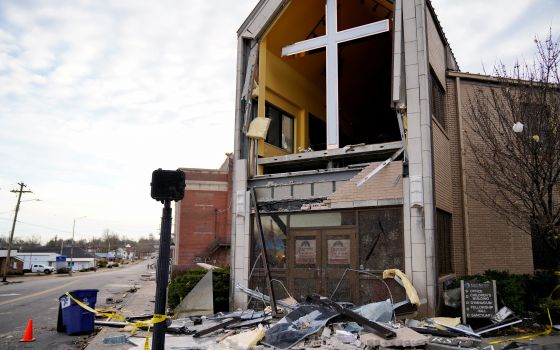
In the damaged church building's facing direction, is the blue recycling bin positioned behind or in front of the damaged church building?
in front

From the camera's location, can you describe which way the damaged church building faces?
facing the viewer and to the left of the viewer

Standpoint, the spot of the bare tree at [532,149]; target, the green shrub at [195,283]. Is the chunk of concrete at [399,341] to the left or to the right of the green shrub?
left
